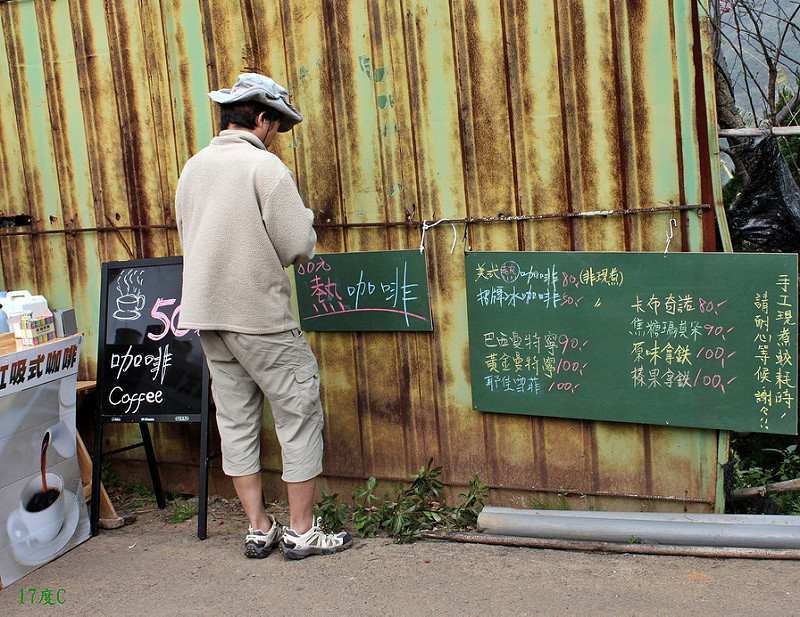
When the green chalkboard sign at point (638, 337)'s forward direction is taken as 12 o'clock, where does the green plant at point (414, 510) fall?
The green plant is roughly at 3 o'clock from the green chalkboard sign.

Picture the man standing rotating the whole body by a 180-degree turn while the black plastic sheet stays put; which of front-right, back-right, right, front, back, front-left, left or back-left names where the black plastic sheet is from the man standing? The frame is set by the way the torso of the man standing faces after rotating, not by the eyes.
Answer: back-left

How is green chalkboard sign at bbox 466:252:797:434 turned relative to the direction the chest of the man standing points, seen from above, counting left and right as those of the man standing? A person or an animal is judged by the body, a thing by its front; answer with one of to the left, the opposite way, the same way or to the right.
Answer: the opposite way

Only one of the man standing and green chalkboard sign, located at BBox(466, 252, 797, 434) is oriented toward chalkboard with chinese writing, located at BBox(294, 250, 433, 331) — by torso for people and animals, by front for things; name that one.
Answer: the man standing

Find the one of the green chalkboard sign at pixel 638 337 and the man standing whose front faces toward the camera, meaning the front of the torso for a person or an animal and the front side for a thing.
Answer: the green chalkboard sign

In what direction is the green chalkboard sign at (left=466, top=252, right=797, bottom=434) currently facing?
toward the camera

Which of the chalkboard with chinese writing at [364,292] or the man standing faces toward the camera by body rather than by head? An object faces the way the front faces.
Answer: the chalkboard with chinese writing

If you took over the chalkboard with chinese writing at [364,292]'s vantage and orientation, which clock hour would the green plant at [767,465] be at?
The green plant is roughly at 9 o'clock from the chalkboard with chinese writing.

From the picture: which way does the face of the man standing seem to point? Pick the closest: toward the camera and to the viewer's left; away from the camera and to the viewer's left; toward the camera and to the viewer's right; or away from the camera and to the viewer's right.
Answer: away from the camera and to the viewer's right

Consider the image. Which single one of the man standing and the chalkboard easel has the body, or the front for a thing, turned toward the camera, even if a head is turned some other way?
the chalkboard easel

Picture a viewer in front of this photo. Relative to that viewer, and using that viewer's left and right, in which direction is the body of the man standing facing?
facing away from the viewer and to the right of the viewer

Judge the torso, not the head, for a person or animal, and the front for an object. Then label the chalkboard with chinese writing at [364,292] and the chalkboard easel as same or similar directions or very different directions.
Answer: same or similar directions

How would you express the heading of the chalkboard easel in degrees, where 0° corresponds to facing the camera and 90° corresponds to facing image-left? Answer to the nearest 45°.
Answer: approximately 0°

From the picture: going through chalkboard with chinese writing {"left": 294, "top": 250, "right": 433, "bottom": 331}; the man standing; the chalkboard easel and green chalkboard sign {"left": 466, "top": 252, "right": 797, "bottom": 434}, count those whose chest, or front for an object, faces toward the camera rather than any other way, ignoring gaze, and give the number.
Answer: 3
